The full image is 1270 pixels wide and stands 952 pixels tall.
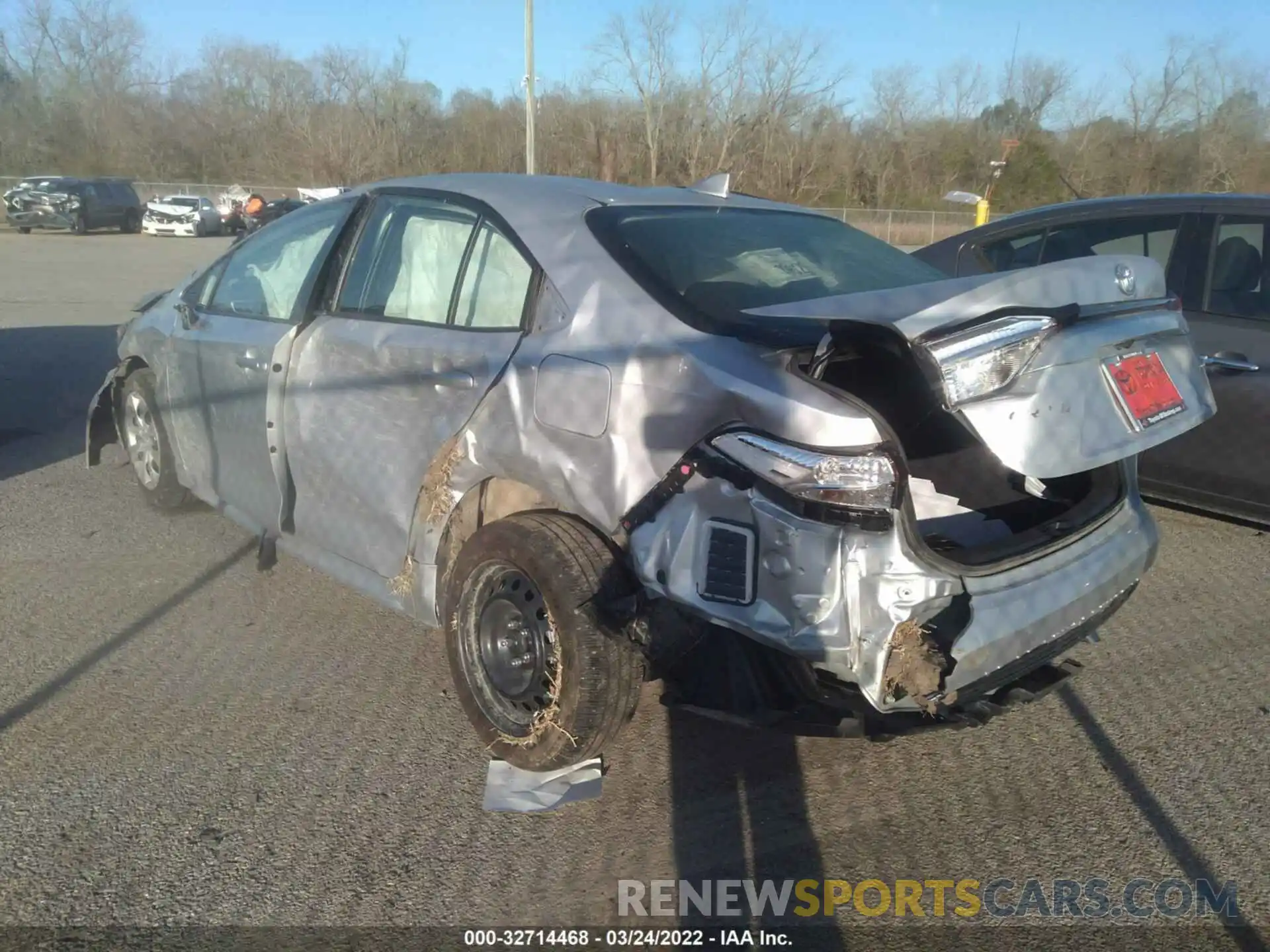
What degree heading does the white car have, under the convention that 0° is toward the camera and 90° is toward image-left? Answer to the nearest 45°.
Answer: approximately 45°

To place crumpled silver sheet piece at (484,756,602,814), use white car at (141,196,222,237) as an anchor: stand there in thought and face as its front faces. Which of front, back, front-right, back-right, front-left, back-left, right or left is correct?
front-left

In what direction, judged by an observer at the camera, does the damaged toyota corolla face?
facing away from the viewer and to the left of the viewer

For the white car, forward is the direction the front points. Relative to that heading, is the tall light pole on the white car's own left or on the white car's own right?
on the white car's own left

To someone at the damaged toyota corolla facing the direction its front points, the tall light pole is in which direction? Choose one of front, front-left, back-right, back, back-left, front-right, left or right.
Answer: front-right

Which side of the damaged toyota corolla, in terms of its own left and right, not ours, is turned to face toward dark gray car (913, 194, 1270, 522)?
right

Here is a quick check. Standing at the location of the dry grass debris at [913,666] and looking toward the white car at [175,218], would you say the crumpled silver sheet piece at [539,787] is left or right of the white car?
left
